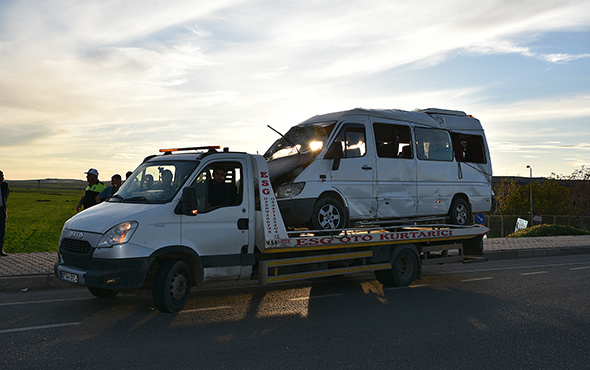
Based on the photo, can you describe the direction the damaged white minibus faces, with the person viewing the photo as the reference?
facing the viewer and to the left of the viewer

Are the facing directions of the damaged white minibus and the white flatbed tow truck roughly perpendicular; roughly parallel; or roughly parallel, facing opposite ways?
roughly parallel

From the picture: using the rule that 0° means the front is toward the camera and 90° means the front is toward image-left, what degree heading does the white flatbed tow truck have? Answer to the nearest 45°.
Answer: approximately 45°

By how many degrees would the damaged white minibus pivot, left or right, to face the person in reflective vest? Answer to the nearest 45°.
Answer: approximately 45° to its right

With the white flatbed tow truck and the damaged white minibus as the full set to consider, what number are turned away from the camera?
0

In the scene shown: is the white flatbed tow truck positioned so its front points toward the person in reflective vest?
no
